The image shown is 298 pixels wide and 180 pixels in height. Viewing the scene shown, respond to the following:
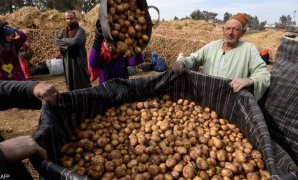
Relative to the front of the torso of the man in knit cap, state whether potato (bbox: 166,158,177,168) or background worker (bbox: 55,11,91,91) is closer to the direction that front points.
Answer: the potato

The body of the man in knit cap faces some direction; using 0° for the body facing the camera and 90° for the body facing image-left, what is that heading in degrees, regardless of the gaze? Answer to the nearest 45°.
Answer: approximately 45°

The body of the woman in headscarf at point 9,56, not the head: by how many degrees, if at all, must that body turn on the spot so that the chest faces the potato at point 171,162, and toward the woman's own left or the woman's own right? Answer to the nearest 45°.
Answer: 0° — they already face it

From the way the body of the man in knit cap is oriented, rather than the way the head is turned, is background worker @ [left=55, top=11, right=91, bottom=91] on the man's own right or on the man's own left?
on the man's own right

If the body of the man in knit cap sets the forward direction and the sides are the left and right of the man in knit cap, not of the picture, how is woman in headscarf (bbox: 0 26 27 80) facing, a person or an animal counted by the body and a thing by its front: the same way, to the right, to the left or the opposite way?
the same way

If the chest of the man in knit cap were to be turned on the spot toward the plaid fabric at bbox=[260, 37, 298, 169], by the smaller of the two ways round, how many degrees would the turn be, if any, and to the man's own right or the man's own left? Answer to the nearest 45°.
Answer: approximately 90° to the man's own left

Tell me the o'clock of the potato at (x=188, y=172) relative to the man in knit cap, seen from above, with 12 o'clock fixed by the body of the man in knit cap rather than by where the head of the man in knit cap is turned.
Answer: The potato is roughly at 11 o'clock from the man in knit cap.

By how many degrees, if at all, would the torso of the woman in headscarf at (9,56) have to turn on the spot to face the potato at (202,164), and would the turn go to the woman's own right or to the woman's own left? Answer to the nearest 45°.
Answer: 0° — they already face it
